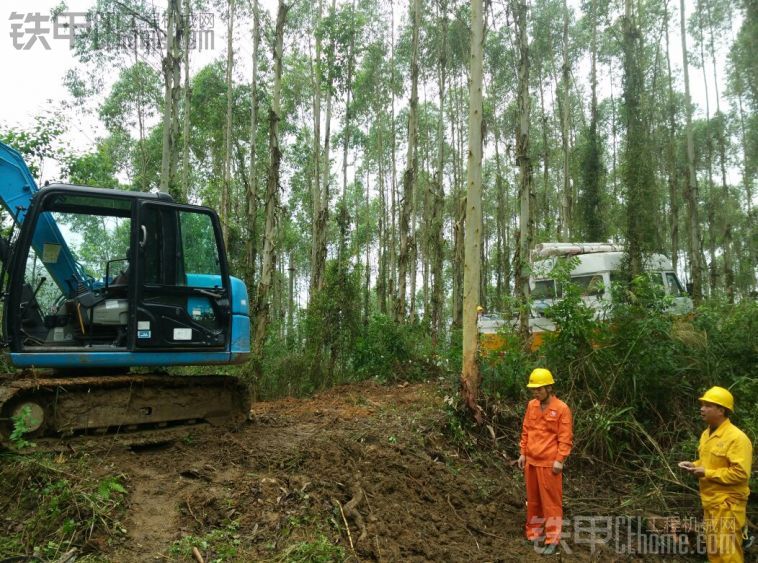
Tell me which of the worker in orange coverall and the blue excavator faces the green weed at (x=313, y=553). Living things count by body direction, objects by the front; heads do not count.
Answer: the worker in orange coverall

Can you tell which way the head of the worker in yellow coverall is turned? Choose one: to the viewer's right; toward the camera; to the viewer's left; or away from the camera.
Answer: to the viewer's left

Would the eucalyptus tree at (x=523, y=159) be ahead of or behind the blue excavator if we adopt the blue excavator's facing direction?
behind

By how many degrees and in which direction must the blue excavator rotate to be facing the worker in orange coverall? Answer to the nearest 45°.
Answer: approximately 135° to its left

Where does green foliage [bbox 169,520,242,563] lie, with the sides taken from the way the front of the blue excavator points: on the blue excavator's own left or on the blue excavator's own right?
on the blue excavator's own left

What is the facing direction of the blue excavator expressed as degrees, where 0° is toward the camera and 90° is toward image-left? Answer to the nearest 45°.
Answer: approximately 90°

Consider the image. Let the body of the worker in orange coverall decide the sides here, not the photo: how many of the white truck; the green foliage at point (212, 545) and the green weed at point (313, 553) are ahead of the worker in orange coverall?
2

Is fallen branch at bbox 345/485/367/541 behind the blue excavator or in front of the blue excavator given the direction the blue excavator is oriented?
behind
